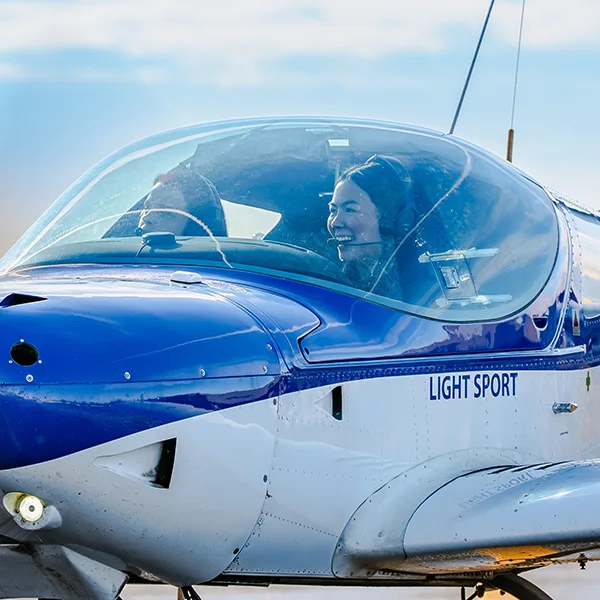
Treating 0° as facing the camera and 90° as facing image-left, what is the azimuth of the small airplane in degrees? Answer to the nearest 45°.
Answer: approximately 45°
